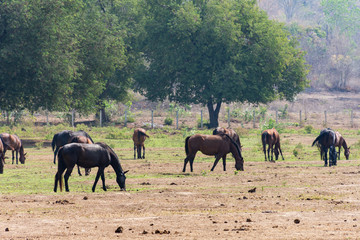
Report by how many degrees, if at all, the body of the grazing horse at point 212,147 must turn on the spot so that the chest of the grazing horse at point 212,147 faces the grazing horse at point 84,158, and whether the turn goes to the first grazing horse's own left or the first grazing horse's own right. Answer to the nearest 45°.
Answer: approximately 135° to the first grazing horse's own right

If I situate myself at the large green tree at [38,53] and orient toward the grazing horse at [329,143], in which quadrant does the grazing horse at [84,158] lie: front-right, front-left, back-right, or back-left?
front-right

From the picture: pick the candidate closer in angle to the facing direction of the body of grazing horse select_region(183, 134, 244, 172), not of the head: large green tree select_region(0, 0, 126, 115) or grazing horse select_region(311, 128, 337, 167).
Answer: the grazing horse

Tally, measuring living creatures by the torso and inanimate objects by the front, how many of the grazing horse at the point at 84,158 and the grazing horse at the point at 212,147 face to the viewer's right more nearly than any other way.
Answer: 2

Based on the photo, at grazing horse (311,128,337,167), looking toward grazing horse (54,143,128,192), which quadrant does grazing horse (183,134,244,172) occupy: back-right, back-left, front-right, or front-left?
front-right

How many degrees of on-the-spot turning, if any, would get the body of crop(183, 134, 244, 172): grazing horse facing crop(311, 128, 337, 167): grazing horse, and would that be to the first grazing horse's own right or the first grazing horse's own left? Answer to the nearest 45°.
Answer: approximately 45° to the first grazing horse's own left

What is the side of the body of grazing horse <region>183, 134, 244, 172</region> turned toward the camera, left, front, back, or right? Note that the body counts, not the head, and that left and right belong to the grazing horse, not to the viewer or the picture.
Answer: right

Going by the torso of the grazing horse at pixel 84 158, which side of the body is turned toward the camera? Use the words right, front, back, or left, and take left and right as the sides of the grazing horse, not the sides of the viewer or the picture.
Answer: right

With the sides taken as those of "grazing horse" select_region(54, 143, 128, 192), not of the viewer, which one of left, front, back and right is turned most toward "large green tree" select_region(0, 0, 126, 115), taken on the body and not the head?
left

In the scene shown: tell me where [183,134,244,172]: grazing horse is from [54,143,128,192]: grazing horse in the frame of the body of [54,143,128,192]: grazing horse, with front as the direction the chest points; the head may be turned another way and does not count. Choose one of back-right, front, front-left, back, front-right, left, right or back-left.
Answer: front-left

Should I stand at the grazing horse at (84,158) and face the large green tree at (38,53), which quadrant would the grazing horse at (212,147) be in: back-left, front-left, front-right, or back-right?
front-right

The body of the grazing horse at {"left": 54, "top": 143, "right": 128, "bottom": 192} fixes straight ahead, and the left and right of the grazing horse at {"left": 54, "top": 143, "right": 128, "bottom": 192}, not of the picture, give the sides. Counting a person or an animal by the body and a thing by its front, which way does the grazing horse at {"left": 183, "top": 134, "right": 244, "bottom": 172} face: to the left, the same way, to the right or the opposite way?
the same way

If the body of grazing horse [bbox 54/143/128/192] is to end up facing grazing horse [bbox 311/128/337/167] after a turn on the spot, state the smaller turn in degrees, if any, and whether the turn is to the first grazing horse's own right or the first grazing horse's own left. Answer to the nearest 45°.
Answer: approximately 45° to the first grazing horse's own left
